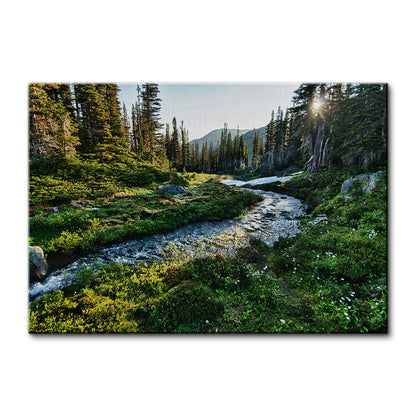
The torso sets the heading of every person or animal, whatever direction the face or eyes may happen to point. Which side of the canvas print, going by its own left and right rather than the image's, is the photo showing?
front
